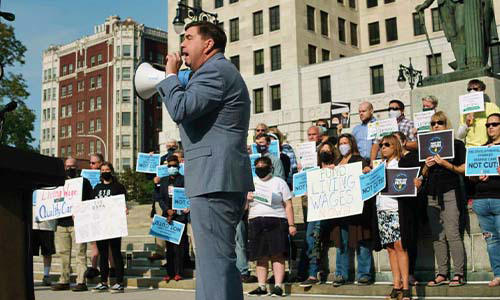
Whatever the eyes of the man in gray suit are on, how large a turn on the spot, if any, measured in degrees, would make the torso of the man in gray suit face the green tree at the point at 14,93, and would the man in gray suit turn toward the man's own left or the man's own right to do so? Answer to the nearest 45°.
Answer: approximately 90° to the man's own right

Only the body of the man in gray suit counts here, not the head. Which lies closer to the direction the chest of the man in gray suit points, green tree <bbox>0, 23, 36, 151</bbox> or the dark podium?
the dark podium

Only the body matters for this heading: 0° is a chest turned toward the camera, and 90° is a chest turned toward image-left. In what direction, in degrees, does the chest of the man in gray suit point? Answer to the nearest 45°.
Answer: approximately 90°
